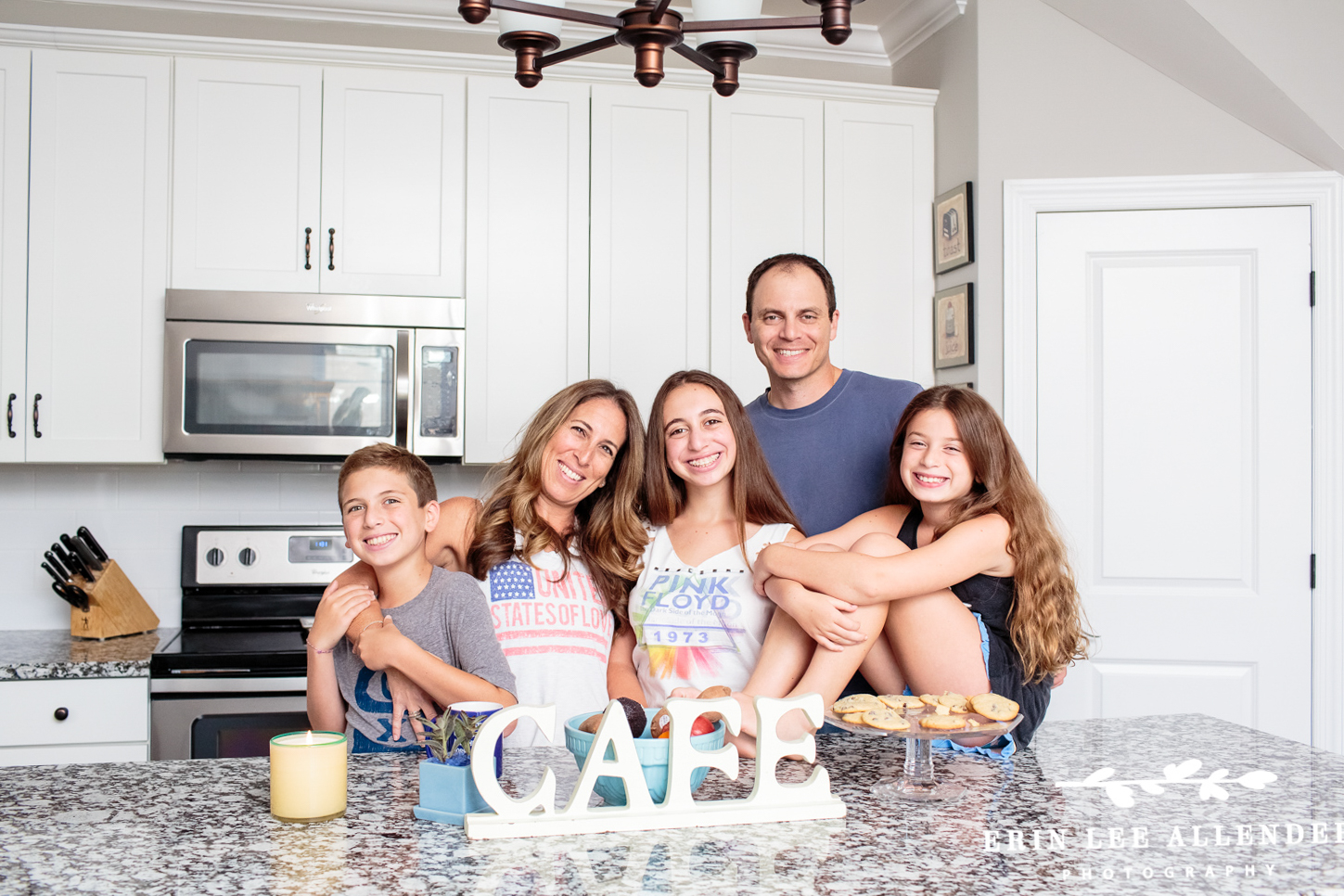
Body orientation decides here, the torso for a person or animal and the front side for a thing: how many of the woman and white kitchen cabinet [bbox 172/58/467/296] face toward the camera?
2

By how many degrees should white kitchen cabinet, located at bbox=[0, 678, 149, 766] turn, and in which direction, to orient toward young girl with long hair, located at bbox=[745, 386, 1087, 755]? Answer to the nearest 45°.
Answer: approximately 45° to its left
